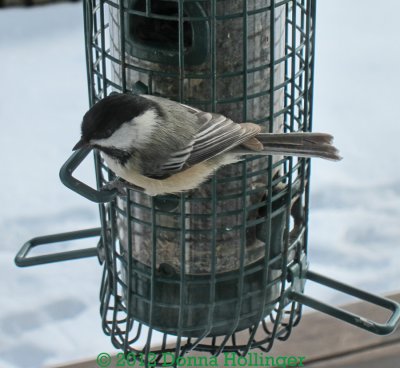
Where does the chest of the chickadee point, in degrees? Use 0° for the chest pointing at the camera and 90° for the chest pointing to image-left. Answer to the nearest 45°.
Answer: approximately 90°
